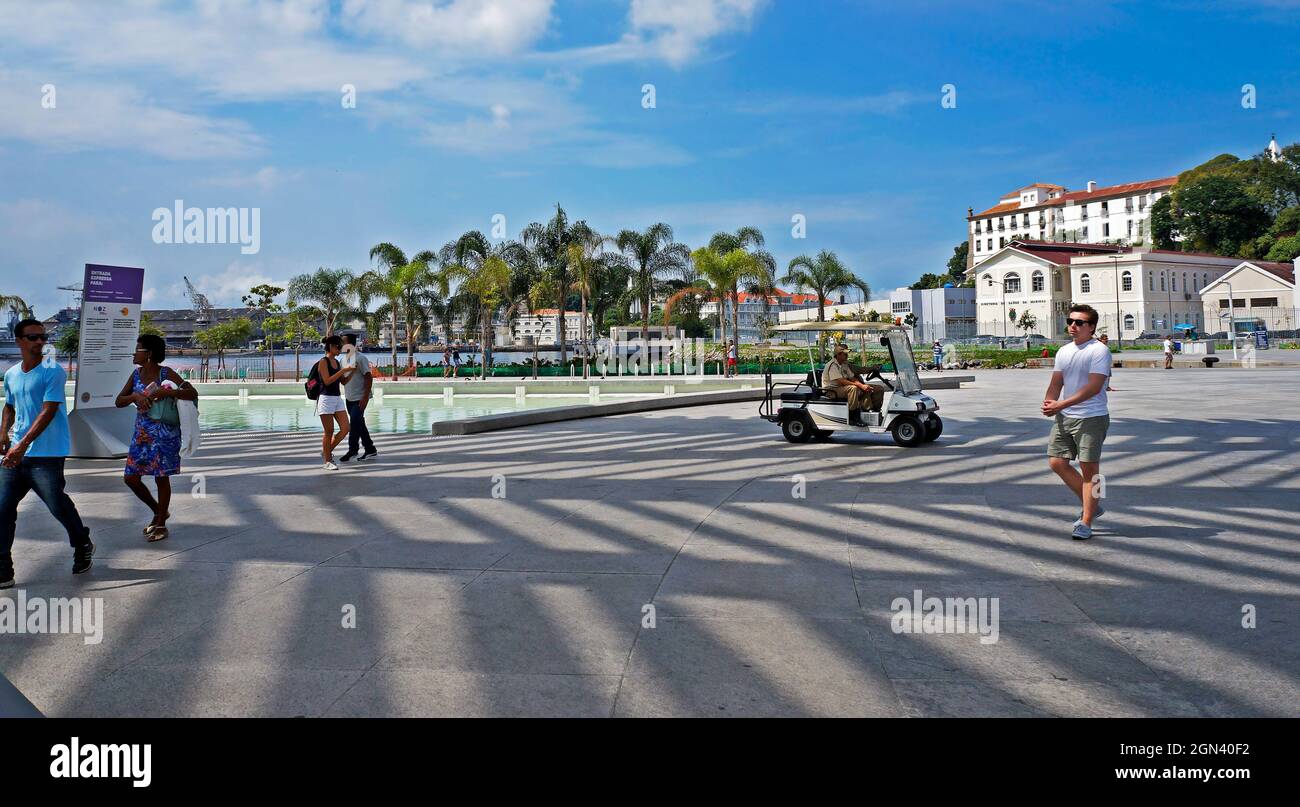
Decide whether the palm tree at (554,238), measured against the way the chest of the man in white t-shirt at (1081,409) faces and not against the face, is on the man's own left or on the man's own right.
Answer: on the man's own right

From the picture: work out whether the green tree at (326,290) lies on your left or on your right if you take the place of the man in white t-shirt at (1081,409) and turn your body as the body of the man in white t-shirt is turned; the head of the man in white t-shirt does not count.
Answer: on your right

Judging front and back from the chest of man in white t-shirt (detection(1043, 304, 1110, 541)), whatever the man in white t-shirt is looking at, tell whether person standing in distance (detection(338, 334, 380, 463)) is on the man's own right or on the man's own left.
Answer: on the man's own right

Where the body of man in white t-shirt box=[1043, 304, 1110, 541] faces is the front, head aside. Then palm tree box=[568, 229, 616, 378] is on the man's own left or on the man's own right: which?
on the man's own right

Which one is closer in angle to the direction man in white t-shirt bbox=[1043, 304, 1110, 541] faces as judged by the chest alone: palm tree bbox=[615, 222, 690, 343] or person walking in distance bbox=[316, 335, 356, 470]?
the person walking in distance

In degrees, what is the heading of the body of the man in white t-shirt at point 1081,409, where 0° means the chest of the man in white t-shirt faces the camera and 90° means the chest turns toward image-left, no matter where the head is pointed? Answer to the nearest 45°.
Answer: approximately 45°

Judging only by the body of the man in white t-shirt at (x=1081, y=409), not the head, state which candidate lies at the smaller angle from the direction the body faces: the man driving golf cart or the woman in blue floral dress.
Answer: the woman in blue floral dress

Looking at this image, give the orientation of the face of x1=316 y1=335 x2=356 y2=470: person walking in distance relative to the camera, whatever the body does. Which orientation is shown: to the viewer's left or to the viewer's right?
to the viewer's right
